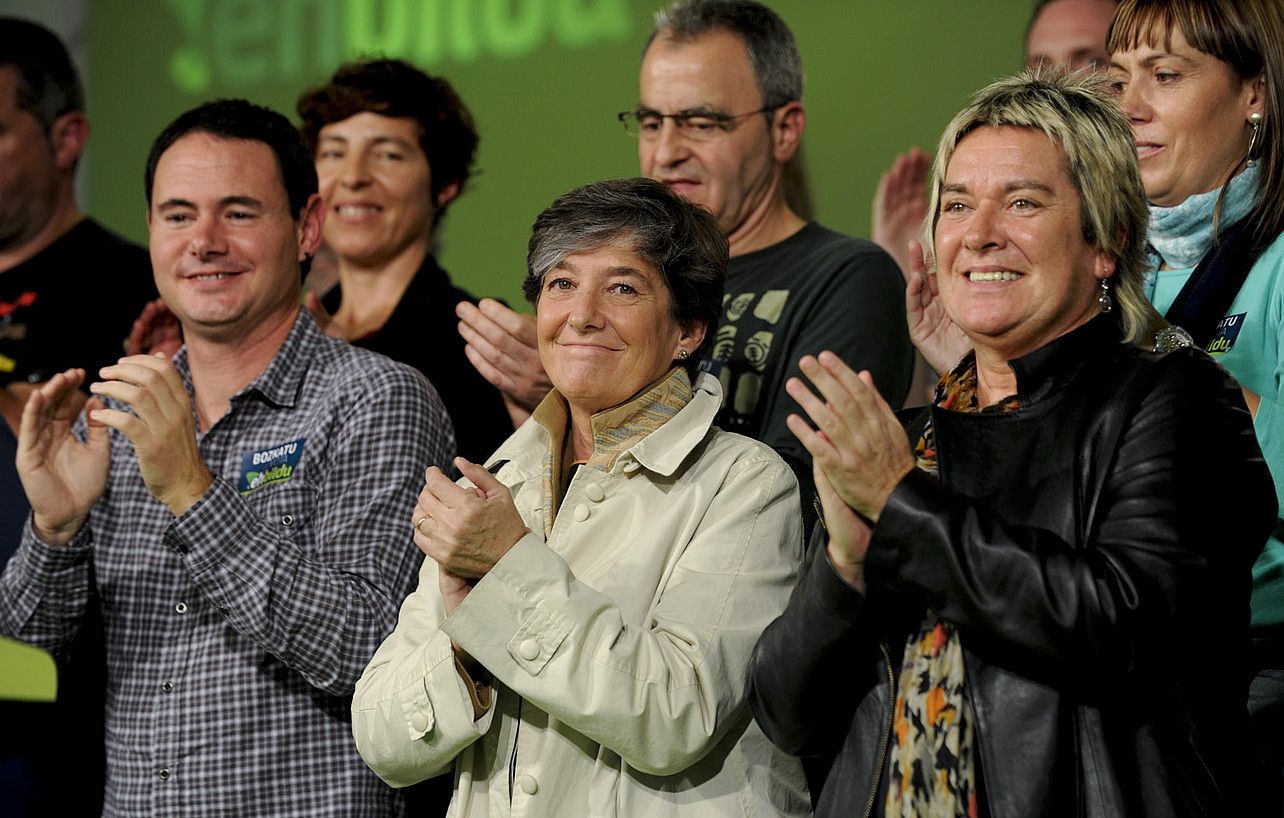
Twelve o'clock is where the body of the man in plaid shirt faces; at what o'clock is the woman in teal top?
The woman in teal top is roughly at 8 o'clock from the man in plaid shirt.

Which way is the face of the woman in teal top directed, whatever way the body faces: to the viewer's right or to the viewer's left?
to the viewer's left

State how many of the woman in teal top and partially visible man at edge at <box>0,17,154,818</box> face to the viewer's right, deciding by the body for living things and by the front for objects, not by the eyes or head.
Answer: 0

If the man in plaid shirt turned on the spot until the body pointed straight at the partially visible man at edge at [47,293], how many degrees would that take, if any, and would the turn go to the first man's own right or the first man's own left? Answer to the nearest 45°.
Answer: approximately 135° to the first man's own right

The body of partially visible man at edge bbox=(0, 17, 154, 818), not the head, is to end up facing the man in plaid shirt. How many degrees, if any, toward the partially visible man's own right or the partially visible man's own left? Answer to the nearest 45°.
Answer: approximately 45° to the partially visible man's own left

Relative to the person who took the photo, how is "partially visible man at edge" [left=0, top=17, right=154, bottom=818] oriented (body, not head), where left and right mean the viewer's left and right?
facing the viewer and to the left of the viewer

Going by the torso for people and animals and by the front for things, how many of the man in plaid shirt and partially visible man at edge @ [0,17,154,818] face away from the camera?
0

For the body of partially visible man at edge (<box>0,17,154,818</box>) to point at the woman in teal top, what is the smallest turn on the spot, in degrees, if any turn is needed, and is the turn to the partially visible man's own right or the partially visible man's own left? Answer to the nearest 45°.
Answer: approximately 90° to the partially visible man's own left

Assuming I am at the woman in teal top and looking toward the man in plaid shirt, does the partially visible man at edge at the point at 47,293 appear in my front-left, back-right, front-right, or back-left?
front-right

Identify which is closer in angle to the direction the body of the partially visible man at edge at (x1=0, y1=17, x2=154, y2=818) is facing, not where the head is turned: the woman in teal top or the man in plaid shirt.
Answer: the man in plaid shirt
